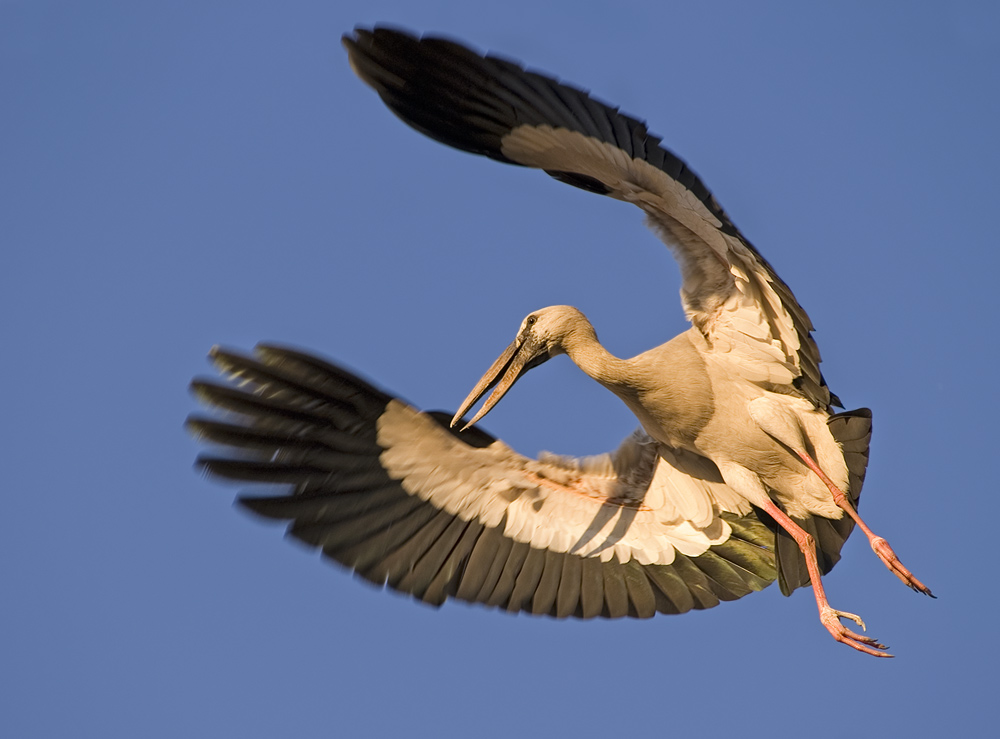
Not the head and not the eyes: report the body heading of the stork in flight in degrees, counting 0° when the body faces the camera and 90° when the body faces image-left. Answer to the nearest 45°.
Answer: approximately 90°
